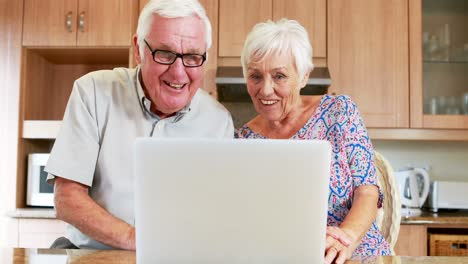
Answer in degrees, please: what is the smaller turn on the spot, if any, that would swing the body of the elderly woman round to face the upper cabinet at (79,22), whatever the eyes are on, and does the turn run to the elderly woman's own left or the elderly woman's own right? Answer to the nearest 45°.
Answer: approximately 90° to the elderly woman's own right

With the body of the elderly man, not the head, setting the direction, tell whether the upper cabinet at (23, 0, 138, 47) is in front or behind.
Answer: behind

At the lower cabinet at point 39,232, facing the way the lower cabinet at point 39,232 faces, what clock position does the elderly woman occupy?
The elderly woman is roughly at 11 o'clock from the lower cabinet.

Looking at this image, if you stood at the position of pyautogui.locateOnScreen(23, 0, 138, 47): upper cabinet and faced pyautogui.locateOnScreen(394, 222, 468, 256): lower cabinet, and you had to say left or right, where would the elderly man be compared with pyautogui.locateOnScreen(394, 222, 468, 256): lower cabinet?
right

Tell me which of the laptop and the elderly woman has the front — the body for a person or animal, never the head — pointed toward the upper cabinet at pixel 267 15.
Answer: the laptop
